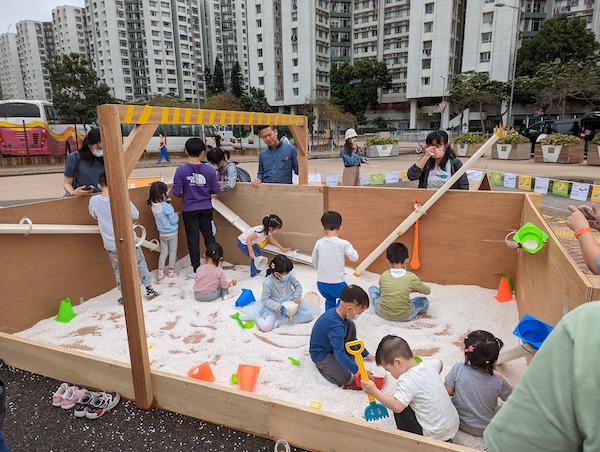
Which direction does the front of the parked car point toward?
to the viewer's left

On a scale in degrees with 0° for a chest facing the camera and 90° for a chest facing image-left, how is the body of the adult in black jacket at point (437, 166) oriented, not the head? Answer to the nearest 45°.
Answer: approximately 0°
